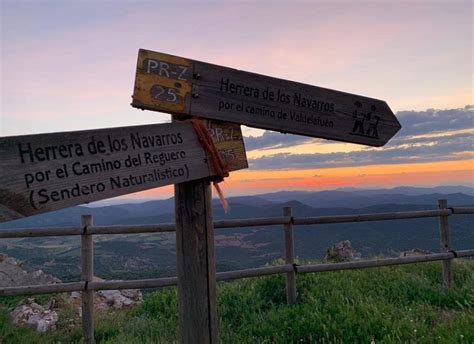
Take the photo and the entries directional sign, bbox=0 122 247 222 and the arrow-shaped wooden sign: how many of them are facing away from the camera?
0

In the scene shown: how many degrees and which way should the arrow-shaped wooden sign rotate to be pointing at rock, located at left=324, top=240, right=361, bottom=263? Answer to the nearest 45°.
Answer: approximately 180°

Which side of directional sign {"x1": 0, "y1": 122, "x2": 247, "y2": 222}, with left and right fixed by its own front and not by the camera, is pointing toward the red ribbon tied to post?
left

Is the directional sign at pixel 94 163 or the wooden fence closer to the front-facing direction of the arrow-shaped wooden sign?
the directional sign

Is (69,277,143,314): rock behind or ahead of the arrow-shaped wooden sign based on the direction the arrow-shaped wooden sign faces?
behind

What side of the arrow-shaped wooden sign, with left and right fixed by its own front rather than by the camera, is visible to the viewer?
front

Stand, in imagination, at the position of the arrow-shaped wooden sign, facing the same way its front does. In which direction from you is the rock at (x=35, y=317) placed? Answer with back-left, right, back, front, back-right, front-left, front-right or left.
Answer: back-right

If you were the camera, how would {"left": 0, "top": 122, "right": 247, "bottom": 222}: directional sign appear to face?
facing the viewer and to the right of the viewer
